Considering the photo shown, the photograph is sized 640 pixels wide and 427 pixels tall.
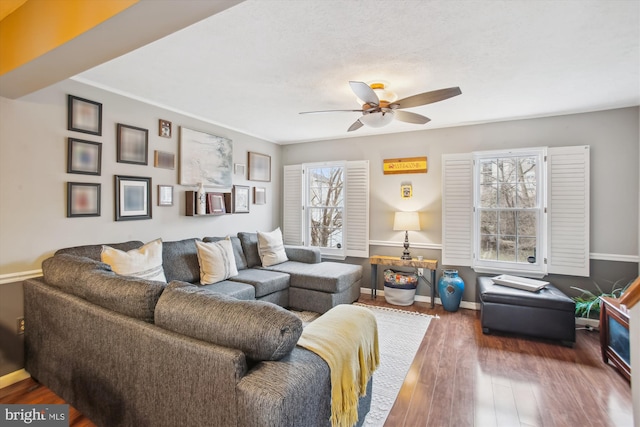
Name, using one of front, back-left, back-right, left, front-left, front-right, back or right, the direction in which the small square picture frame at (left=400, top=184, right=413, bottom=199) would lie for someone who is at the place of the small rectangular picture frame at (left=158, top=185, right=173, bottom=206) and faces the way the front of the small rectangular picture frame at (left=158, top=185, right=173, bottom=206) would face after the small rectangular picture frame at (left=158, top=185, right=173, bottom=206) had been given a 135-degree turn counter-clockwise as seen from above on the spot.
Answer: right

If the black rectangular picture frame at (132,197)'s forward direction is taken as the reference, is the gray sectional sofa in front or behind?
in front

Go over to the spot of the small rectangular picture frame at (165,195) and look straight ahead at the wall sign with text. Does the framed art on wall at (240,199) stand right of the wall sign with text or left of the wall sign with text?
left

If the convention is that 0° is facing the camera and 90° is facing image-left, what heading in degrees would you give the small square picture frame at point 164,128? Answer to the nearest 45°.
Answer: approximately 315°

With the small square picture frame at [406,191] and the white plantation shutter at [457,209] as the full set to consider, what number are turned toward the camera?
2

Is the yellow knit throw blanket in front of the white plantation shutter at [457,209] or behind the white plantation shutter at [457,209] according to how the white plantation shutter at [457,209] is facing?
in front

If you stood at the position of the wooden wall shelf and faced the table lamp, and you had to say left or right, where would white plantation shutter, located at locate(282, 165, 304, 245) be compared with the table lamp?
left

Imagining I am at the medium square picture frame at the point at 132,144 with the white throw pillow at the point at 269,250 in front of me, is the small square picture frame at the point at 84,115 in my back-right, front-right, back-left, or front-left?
back-right

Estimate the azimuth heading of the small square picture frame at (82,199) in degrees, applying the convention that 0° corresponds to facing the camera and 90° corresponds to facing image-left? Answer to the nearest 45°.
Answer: approximately 315°

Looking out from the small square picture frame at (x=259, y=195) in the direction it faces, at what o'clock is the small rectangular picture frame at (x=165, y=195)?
the small rectangular picture frame at (x=165, y=195) is roughly at 3 o'clock from the small square picture frame at (x=259, y=195).

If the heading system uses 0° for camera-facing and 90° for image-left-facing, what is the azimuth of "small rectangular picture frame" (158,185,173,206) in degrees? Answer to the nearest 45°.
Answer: approximately 315°

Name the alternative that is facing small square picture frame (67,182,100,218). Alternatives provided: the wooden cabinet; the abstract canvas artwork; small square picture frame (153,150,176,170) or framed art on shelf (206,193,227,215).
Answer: the wooden cabinet

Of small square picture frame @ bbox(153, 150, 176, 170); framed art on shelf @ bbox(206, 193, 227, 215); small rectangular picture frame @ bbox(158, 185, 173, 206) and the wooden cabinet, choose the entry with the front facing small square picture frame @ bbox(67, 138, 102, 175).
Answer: the wooden cabinet

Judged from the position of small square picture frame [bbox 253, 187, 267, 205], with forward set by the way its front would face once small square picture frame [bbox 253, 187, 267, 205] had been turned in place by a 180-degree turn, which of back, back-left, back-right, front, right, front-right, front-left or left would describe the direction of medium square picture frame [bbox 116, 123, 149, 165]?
left
